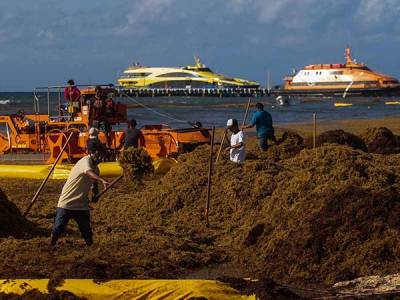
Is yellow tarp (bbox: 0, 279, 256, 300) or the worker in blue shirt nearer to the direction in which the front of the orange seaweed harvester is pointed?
the worker in blue shirt

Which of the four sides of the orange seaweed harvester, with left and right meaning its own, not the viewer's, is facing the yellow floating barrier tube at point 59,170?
right

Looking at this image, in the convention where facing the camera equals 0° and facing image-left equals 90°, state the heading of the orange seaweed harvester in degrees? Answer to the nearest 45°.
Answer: approximately 270°

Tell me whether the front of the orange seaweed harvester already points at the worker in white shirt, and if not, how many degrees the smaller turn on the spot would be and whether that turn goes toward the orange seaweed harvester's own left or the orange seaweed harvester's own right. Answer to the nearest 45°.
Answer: approximately 45° to the orange seaweed harvester's own right

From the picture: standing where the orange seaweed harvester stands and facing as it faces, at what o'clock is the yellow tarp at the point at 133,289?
The yellow tarp is roughly at 3 o'clock from the orange seaweed harvester.

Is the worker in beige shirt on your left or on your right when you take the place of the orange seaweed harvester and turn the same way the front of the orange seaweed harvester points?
on your right
